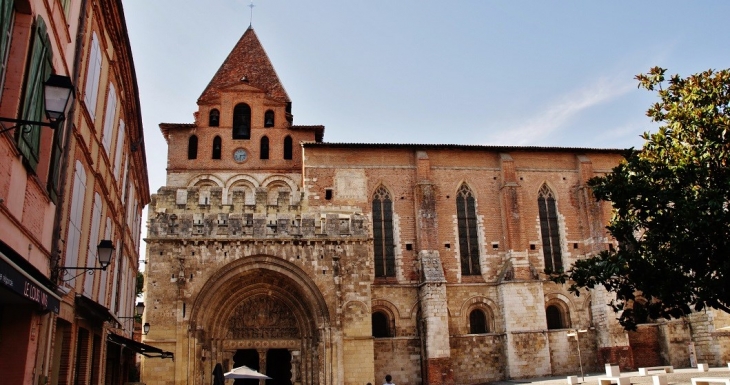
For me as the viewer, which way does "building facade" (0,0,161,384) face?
facing to the right of the viewer

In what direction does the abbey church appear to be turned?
toward the camera

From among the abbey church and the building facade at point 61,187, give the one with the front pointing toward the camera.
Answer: the abbey church

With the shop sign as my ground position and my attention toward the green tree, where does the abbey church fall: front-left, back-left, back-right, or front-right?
front-left

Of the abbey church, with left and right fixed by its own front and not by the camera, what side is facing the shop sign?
front

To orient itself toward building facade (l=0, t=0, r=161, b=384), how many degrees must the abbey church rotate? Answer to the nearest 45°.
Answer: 0° — it already faces it

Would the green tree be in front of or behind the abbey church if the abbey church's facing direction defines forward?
in front

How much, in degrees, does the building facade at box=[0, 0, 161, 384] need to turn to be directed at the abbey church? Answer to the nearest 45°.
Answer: approximately 45° to its left

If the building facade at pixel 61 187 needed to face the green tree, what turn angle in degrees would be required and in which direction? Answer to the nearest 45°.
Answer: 0° — it already faces it

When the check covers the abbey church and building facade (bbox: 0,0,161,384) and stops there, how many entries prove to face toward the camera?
1
